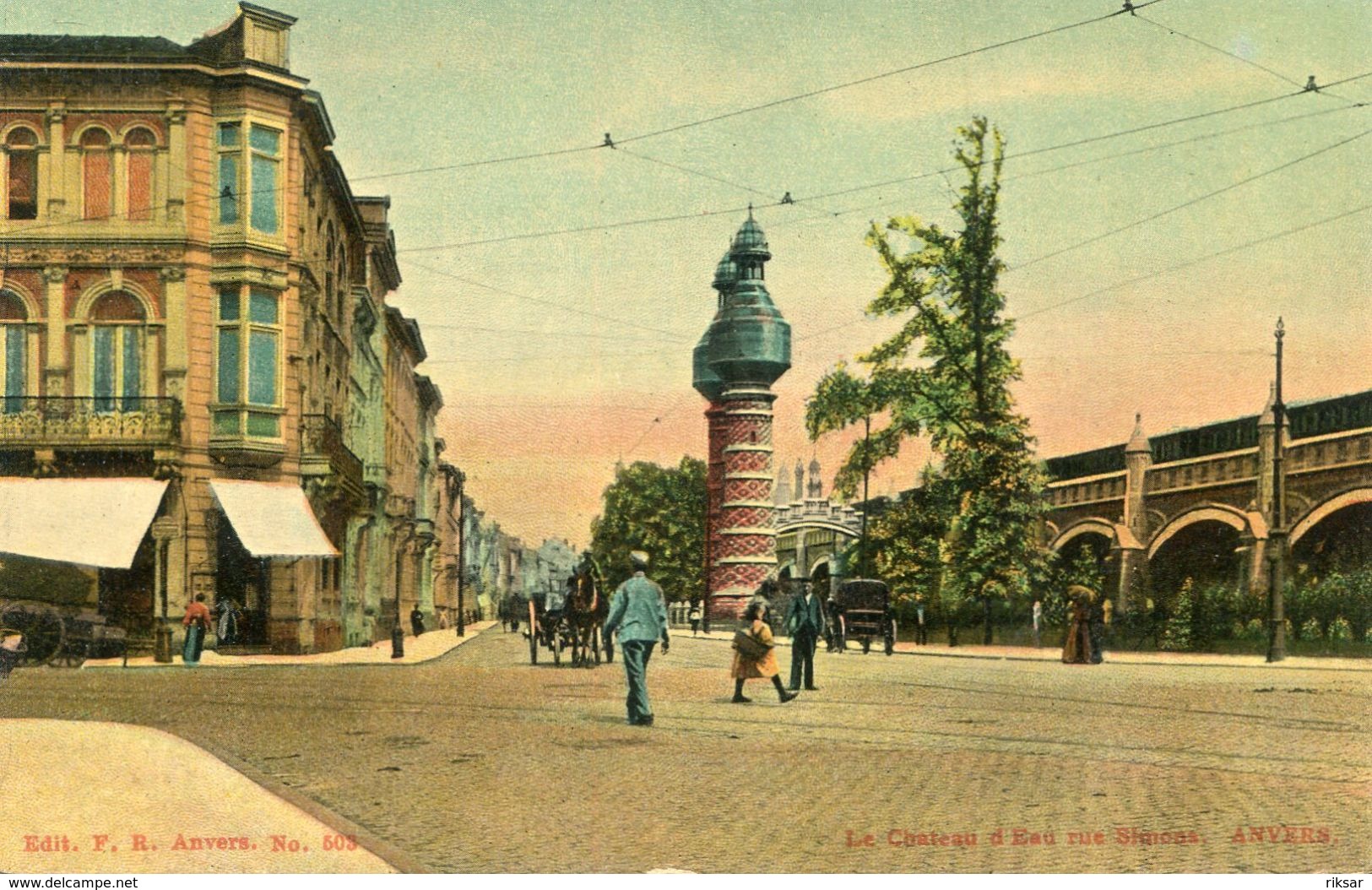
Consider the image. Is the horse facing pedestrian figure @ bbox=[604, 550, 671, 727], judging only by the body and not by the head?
yes

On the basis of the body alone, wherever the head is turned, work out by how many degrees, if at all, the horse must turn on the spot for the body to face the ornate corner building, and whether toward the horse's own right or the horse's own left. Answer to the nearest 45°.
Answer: approximately 45° to the horse's own right

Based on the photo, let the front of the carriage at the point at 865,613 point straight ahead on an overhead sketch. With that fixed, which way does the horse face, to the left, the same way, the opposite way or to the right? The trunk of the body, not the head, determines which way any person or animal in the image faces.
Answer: the opposite way

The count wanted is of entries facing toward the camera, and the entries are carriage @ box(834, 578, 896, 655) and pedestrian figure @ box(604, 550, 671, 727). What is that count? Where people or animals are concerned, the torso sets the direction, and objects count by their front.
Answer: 0

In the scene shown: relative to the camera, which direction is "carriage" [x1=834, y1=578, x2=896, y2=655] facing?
away from the camera

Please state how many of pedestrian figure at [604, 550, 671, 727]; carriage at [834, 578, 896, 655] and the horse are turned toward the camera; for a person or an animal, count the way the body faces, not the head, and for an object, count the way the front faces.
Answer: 1

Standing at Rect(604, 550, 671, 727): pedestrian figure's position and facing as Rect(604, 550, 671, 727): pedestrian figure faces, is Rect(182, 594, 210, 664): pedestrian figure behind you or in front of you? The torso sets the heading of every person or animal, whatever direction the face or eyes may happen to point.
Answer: in front

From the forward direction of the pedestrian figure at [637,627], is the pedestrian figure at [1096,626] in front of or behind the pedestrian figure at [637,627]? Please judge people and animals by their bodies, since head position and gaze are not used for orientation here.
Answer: in front

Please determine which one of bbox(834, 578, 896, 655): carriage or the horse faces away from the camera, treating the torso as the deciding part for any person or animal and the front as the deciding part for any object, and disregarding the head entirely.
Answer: the carriage

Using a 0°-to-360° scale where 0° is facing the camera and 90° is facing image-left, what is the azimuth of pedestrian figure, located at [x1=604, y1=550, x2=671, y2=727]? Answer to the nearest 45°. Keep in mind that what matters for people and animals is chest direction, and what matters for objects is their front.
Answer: approximately 180°

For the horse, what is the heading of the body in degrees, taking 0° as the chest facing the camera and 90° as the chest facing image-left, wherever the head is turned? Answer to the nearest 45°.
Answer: approximately 0°
